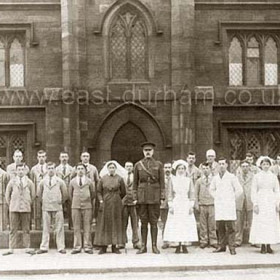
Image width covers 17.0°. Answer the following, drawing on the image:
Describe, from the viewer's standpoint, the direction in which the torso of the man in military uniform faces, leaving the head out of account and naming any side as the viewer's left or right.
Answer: facing the viewer

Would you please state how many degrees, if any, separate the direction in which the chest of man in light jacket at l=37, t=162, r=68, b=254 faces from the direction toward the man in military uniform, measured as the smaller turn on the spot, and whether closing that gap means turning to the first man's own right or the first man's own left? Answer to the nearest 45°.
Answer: approximately 90° to the first man's own left

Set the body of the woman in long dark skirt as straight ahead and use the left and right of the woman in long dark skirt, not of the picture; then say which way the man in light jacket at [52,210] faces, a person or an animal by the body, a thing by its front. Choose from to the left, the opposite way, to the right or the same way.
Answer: the same way

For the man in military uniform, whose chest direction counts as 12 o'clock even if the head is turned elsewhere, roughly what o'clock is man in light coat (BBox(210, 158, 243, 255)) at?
The man in light coat is roughly at 9 o'clock from the man in military uniform.

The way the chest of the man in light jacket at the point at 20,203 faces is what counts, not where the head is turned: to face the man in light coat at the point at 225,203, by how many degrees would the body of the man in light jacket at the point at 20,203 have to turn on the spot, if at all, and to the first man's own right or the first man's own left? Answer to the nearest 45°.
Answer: approximately 90° to the first man's own left

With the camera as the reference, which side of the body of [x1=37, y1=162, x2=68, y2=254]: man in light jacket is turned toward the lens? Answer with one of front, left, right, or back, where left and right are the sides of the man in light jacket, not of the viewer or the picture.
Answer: front

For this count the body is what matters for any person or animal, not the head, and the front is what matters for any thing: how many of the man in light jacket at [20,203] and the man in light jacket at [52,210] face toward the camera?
2

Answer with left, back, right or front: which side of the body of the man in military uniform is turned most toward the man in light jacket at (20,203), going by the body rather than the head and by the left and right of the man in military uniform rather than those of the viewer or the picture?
right

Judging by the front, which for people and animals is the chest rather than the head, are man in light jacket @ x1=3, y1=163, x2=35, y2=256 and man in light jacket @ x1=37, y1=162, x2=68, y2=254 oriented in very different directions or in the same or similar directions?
same or similar directions

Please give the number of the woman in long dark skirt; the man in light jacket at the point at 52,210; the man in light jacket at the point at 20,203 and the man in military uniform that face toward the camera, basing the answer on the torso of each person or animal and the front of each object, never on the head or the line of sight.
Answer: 4

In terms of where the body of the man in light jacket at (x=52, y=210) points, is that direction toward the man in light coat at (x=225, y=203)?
no

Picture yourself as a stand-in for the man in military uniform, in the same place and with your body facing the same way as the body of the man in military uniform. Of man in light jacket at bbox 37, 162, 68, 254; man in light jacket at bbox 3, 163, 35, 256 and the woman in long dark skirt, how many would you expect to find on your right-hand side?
3

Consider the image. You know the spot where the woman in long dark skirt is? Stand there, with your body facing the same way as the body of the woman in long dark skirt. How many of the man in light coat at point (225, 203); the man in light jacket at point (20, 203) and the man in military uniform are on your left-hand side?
2

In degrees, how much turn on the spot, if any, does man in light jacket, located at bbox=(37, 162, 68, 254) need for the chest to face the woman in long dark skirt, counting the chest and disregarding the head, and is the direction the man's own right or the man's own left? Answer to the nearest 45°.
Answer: approximately 90° to the man's own left
